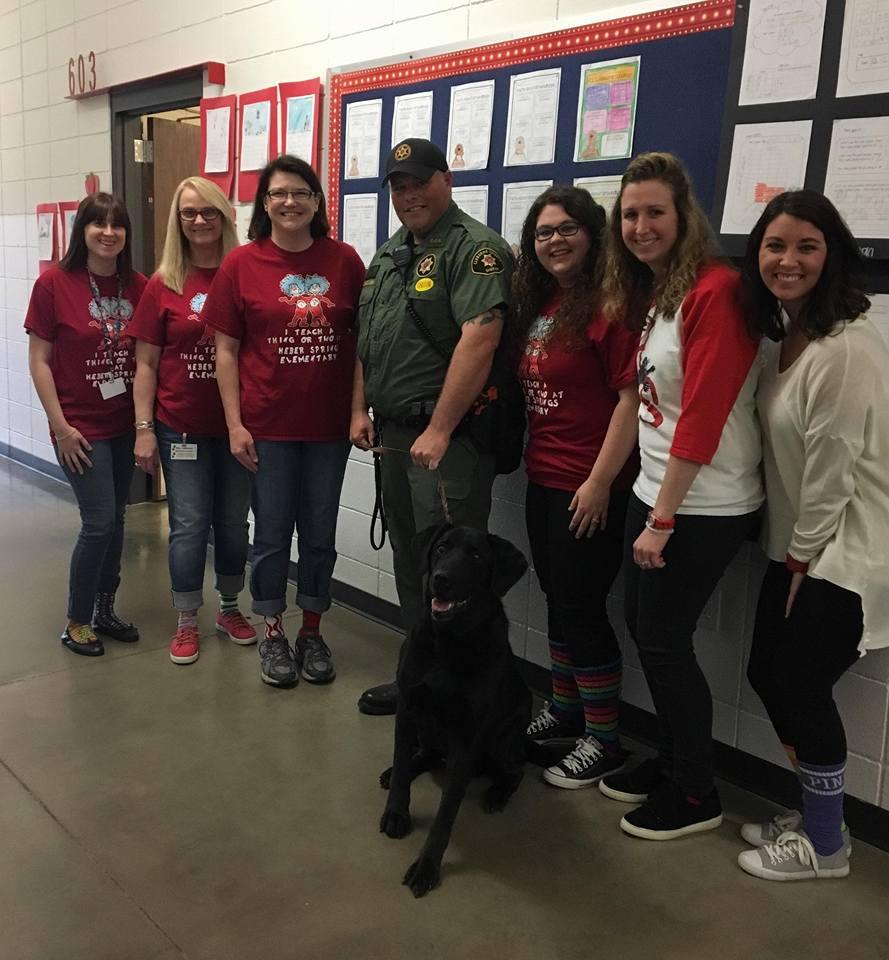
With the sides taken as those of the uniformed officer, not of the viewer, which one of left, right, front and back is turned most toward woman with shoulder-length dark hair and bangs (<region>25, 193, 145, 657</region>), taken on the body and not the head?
right

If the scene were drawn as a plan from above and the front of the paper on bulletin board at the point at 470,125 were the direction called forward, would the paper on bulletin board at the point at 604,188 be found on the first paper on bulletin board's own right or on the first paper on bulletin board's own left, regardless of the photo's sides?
on the first paper on bulletin board's own left

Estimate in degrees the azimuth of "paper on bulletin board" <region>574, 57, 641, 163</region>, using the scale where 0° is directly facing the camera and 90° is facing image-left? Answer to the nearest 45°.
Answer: approximately 45°

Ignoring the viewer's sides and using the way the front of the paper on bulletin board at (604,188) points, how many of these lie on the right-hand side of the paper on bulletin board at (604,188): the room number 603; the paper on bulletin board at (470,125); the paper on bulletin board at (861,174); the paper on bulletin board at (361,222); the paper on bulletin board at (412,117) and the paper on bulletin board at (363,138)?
5

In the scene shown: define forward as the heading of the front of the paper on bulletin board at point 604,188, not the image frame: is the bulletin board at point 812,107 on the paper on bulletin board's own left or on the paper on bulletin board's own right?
on the paper on bulletin board's own left

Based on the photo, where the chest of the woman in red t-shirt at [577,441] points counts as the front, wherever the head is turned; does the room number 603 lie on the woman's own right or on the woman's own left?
on the woman's own right

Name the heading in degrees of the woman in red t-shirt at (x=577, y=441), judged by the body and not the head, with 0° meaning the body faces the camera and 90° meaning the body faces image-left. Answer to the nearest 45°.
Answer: approximately 45°

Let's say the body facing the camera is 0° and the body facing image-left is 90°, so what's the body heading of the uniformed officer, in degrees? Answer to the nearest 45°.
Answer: approximately 45°

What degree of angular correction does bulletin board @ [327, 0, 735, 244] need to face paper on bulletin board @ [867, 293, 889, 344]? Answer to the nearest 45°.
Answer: approximately 90° to its left

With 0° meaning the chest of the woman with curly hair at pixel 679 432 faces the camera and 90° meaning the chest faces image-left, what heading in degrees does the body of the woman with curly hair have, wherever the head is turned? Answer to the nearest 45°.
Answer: approximately 45°

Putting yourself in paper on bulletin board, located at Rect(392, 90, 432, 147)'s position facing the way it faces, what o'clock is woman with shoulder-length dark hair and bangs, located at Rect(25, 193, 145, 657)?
The woman with shoulder-length dark hair and bangs is roughly at 1 o'clock from the paper on bulletin board.

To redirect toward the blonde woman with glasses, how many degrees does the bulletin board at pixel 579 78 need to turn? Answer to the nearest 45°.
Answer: approximately 45° to its right
